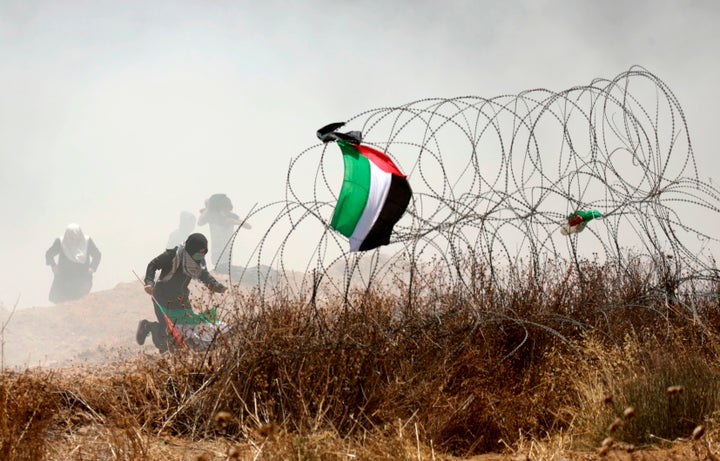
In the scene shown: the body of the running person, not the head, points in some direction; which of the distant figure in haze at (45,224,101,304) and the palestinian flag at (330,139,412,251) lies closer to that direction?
the palestinian flag

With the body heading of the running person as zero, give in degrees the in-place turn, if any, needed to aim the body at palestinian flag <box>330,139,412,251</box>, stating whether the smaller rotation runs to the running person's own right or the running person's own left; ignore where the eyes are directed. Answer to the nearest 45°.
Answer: approximately 45° to the running person's own right

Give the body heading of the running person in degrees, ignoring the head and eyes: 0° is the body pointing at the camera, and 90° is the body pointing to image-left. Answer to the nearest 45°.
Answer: approximately 315°

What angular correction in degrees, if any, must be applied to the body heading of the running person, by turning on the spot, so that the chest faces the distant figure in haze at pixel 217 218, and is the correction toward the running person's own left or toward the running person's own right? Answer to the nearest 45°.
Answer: approximately 135° to the running person's own left

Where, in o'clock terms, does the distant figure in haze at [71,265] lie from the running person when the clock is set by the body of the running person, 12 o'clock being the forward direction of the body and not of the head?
The distant figure in haze is roughly at 7 o'clock from the running person.
